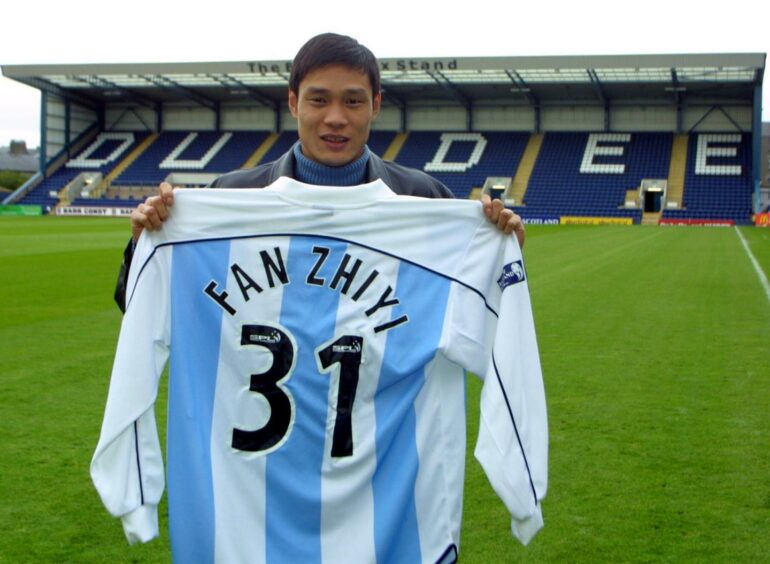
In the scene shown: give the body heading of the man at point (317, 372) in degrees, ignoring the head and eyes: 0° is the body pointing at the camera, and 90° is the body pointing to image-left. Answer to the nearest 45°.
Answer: approximately 0°
